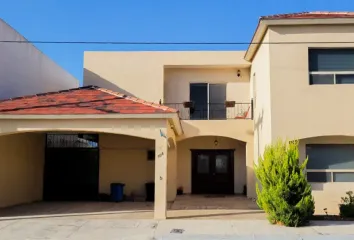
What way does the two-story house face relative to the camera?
toward the camera

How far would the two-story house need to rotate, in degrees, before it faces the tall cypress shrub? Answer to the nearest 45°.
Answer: approximately 45° to its left

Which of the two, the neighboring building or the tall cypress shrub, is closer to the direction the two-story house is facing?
the tall cypress shrub

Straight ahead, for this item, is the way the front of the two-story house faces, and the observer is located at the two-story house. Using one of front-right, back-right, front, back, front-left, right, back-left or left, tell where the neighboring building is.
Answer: right
